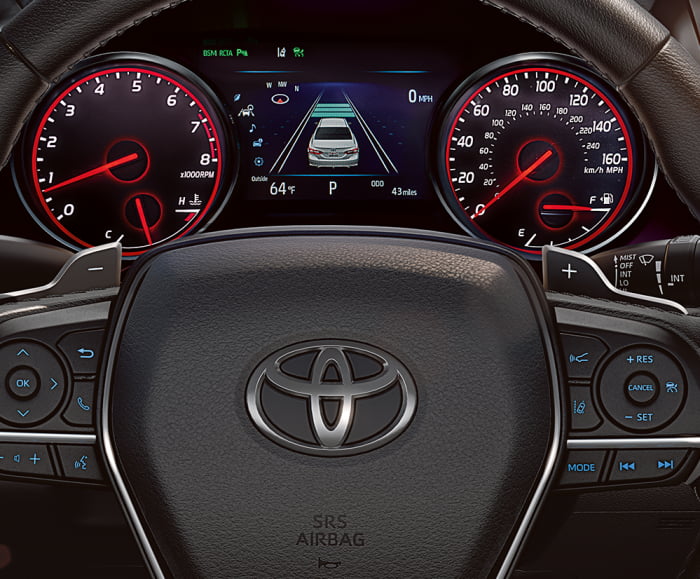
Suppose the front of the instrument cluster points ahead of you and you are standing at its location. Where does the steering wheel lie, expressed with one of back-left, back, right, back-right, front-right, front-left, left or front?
front

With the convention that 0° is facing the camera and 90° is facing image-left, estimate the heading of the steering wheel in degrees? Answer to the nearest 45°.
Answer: approximately 0°

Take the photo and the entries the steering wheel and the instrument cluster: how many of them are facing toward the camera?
2

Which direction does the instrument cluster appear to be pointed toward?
toward the camera

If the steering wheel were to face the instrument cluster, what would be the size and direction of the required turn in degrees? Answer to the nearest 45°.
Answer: approximately 180°

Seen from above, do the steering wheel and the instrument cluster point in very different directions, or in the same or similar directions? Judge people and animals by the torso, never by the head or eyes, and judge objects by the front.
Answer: same or similar directions
